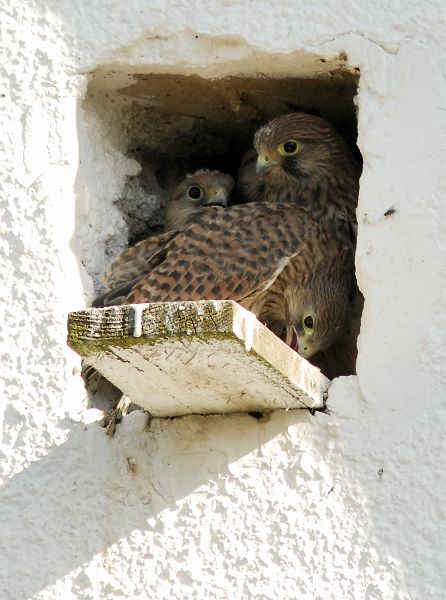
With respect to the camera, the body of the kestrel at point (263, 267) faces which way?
to the viewer's right

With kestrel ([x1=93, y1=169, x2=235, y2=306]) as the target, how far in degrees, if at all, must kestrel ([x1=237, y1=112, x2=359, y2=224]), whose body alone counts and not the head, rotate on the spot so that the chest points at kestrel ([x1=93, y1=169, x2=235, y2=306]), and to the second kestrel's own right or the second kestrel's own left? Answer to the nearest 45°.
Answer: approximately 45° to the second kestrel's own right

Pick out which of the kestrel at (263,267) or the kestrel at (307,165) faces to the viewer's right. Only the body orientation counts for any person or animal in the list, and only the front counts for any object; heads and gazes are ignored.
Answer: the kestrel at (263,267)

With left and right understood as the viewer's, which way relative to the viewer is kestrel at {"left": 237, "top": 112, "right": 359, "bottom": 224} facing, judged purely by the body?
facing the viewer and to the left of the viewer

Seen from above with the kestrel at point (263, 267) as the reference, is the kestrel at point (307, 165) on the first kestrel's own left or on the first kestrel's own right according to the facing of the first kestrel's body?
on the first kestrel's own left

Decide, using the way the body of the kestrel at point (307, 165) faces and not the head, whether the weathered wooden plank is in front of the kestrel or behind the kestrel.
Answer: in front

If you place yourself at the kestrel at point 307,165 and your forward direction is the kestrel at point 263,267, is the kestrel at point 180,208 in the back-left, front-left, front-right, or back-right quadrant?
front-right

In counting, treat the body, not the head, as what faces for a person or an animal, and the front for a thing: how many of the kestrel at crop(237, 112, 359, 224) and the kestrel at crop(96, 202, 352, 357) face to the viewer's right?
1
